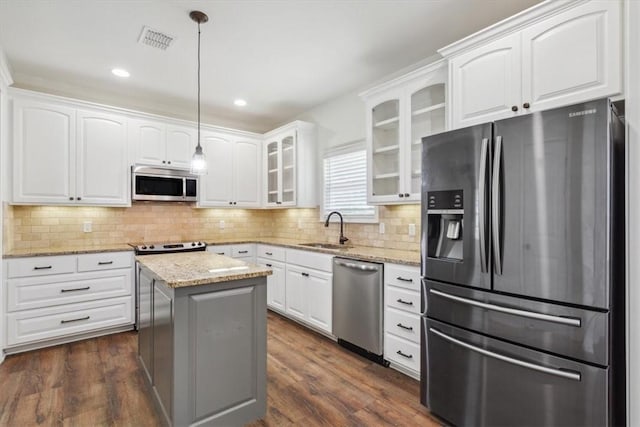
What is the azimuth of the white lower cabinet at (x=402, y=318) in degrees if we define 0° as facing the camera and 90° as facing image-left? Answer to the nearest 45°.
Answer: approximately 45°

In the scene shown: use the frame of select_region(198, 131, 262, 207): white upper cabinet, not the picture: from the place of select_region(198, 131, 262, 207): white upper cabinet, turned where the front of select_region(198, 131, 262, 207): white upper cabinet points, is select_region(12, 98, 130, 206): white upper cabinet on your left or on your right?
on your right

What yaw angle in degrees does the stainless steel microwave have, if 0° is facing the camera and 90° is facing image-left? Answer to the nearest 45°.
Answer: approximately 0°

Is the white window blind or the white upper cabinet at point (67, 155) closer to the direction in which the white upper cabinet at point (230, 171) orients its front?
the white window blind

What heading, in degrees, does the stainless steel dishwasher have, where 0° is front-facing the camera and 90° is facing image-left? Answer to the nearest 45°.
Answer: approximately 45°

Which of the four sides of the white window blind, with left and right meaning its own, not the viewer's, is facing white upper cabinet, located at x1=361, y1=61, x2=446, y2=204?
left

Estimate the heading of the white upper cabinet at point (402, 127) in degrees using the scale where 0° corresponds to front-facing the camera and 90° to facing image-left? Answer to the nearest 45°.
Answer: approximately 45°

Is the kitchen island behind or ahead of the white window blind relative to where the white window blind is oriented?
ahead
